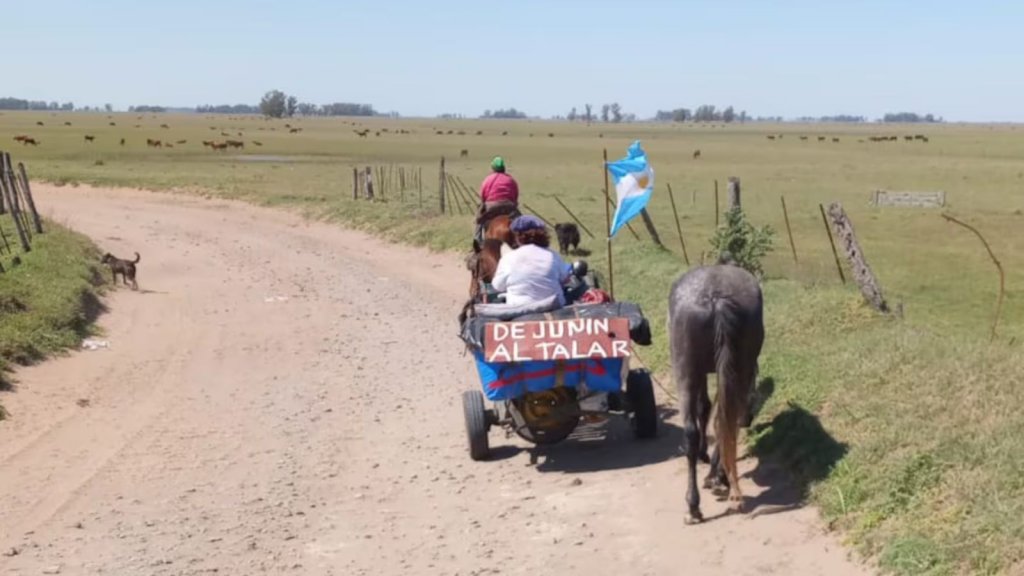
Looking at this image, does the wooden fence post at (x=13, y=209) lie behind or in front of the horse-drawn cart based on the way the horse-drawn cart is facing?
in front

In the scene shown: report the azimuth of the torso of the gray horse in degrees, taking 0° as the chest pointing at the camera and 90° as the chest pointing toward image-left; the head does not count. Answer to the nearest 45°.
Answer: approximately 180°

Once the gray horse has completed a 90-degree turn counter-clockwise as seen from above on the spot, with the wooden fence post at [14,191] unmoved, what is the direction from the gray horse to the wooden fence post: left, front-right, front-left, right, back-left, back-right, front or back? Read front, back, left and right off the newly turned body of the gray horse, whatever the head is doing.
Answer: front-right

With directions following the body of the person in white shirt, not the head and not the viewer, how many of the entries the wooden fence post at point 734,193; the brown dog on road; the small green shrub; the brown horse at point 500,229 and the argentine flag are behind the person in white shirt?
0

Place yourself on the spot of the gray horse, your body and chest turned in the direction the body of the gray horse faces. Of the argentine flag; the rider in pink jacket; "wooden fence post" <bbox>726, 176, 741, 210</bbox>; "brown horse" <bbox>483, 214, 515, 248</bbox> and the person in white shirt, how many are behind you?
0

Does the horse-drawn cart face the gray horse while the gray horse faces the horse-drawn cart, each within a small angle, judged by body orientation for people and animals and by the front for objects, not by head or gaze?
no

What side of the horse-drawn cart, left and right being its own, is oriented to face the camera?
back

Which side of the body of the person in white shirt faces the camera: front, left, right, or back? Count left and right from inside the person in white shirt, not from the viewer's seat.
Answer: back

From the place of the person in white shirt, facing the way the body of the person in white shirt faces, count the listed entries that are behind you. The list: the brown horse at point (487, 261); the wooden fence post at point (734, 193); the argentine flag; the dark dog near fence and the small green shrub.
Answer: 0

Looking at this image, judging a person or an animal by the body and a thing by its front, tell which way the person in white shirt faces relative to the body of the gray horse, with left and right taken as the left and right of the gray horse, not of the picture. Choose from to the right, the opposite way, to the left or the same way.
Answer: the same way

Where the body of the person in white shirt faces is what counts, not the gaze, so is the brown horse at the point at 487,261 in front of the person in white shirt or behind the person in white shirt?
in front

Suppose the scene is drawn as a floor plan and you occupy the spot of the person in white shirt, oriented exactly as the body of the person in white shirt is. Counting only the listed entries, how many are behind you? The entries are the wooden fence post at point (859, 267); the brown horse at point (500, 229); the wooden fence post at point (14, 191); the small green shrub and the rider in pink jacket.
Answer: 0

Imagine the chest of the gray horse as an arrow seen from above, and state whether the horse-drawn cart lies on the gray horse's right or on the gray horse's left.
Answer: on the gray horse's left

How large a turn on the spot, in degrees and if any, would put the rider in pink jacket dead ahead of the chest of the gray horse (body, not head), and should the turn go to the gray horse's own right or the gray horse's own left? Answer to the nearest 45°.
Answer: approximately 45° to the gray horse's own left

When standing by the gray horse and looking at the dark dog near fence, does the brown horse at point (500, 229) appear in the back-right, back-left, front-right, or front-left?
front-left

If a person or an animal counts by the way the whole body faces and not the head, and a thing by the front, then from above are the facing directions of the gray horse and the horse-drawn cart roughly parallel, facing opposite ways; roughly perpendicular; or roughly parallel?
roughly parallel

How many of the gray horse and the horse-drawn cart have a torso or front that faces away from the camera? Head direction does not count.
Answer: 2

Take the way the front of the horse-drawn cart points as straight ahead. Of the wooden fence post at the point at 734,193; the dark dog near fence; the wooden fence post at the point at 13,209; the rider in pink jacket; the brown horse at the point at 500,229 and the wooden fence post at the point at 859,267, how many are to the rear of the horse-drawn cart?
0
